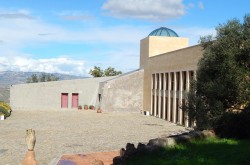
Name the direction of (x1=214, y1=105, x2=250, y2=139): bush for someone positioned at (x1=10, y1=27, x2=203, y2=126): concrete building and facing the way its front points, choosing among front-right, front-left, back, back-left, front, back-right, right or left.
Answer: front-left

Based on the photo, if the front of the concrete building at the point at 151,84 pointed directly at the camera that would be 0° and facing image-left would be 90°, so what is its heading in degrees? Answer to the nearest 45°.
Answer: approximately 45°
